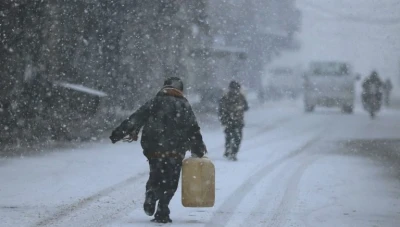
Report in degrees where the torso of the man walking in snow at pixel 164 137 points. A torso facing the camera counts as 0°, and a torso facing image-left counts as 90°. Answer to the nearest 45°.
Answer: approximately 180°

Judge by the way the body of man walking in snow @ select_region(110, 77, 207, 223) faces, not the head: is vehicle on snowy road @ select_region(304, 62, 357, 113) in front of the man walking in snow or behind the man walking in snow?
in front

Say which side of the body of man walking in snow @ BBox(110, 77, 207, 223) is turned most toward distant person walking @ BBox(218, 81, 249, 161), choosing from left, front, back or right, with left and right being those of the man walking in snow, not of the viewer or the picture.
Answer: front

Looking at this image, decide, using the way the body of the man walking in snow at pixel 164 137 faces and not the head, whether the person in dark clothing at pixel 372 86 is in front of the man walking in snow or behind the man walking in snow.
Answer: in front
